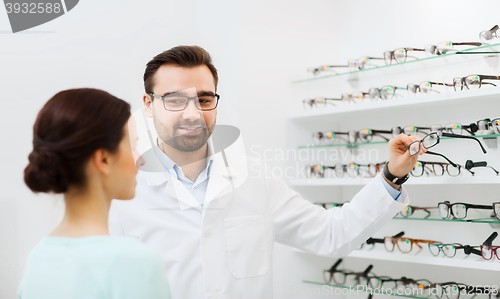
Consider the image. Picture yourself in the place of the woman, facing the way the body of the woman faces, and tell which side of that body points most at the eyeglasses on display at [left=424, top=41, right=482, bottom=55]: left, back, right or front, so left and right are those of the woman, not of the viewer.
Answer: front

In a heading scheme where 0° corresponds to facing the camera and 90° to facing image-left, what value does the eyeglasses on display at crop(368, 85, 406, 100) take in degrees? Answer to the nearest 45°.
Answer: approximately 45°

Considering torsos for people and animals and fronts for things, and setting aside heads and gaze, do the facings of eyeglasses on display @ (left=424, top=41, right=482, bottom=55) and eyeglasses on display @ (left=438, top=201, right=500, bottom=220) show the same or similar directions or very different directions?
same or similar directions

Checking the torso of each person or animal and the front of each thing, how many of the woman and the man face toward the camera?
1

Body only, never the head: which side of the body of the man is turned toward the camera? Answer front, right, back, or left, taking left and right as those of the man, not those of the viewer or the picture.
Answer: front

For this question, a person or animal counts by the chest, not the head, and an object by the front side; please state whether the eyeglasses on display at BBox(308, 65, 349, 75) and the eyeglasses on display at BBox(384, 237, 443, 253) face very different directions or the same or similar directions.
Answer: same or similar directions

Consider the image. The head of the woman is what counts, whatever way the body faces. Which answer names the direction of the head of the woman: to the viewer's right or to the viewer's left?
to the viewer's right
